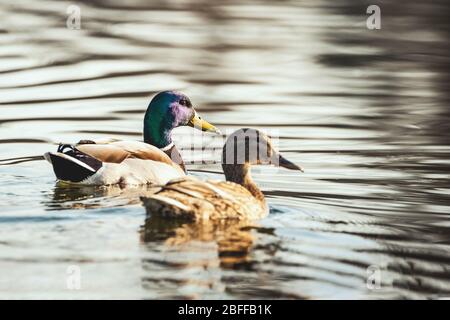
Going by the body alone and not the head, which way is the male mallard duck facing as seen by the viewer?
to the viewer's right

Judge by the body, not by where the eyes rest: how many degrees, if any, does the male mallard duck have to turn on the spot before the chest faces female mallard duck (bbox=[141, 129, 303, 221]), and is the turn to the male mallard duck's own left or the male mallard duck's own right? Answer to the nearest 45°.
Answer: approximately 45° to the male mallard duck's own right

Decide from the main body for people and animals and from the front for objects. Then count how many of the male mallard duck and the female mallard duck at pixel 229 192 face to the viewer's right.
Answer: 2

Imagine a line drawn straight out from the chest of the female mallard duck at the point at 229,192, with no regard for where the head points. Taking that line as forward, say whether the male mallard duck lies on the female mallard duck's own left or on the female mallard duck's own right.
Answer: on the female mallard duck's own left

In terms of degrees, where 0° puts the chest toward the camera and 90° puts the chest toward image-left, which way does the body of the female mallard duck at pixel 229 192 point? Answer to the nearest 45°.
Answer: approximately 270°
